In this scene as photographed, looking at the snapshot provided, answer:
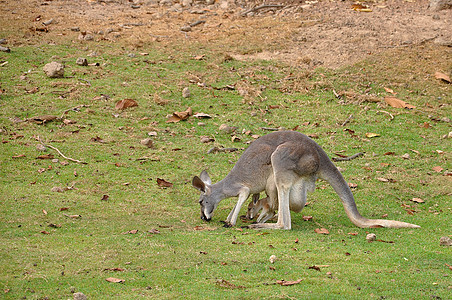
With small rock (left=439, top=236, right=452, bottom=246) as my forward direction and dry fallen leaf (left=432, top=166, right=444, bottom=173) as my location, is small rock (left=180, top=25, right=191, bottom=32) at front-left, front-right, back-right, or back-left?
back-right

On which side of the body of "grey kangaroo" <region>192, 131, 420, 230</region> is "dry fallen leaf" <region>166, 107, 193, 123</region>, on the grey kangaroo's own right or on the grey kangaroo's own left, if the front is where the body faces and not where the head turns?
on the grey kangaroo's own right

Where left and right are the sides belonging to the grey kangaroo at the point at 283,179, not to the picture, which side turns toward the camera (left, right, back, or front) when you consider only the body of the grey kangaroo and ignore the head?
left

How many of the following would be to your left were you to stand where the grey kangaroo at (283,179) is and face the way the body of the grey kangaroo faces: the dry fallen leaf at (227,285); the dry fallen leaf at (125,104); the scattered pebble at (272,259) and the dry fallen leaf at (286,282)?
3

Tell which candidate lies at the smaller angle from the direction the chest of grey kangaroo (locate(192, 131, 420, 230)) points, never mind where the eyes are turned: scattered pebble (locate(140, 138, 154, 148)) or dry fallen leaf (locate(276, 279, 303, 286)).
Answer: the scattered pebble

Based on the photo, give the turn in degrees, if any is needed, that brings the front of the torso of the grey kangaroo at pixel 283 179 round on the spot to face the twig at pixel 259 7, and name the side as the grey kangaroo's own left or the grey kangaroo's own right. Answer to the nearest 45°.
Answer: approximately 90° to the grey kangaroo's own right

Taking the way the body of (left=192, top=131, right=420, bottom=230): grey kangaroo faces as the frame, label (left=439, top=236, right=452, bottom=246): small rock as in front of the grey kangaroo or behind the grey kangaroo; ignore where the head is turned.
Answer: behind

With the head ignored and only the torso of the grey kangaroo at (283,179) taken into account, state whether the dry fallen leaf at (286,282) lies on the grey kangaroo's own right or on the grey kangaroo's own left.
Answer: on the grey kangaroo's own left

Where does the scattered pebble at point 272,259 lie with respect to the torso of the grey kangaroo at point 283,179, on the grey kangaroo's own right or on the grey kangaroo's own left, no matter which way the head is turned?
on the grey kangaroo's own left

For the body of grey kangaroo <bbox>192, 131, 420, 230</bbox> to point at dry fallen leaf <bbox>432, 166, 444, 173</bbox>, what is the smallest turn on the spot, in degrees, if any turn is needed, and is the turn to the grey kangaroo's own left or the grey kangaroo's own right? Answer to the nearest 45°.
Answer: approximately 135° to the grey kangaroo's own right

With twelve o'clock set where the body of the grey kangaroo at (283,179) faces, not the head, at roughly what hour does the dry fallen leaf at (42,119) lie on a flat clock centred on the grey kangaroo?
The dry fallen leaf is roughly at 1 o'clock from the grey kangaroo.

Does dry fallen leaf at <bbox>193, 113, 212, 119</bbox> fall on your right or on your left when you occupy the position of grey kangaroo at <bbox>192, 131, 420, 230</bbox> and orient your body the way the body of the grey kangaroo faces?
on your right

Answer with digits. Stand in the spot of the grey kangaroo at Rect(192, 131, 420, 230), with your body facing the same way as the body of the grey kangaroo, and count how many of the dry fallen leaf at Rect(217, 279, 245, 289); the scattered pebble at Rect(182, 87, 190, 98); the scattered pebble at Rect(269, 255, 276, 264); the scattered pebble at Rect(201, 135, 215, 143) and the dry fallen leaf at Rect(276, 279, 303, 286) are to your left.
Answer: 3
